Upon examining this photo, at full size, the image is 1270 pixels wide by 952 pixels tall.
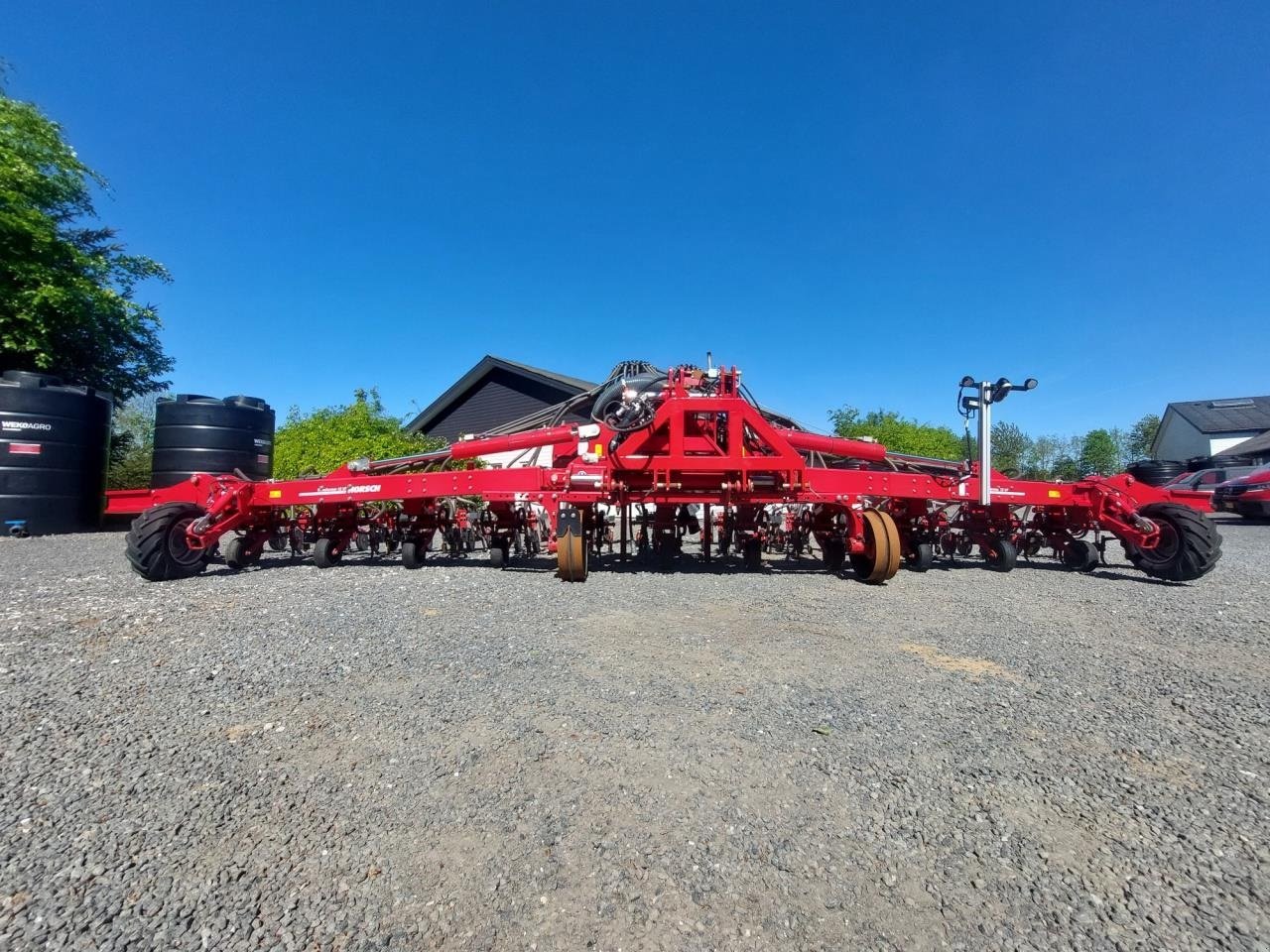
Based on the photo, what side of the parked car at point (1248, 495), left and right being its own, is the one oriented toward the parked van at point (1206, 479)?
right

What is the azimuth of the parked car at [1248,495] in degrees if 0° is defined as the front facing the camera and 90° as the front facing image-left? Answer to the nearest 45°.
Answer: approximately 45°

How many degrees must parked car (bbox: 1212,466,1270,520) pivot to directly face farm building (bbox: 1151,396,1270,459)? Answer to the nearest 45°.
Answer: approximately 135° to its right

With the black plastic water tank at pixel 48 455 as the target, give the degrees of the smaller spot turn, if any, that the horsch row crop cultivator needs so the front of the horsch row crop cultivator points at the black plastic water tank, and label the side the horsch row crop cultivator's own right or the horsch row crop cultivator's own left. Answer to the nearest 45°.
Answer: approximately 90° to the horsch row crop cultivator's own right

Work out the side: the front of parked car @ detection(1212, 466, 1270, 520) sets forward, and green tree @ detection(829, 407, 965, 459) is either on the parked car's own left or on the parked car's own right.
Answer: on the parked car's own right

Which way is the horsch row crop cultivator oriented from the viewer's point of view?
toward the camera

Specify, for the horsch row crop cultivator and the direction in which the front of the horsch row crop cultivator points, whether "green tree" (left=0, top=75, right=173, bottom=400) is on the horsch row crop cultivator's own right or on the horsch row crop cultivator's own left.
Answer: on the horsch row crop cultivator's own right

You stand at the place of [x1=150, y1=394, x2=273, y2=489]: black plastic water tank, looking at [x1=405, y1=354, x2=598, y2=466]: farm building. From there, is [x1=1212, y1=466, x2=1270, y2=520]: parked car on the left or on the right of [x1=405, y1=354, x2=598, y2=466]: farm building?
right
